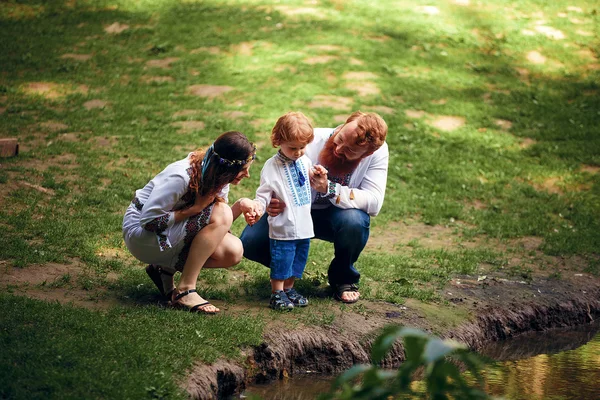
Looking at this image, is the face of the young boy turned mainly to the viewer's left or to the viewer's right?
to the viewer's right

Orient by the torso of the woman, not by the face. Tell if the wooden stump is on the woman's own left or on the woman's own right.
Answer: on the woman's own left

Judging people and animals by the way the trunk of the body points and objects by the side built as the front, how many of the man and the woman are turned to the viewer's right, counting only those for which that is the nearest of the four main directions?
1

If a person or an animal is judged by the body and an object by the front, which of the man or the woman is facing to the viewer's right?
the woman

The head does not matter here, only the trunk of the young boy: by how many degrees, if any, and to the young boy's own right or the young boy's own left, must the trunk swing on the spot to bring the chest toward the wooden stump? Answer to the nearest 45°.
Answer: approximately 180°

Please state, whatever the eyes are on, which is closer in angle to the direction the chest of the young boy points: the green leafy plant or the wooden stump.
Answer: the green leafy plant

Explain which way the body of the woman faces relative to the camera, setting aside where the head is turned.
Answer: to the viewer's right

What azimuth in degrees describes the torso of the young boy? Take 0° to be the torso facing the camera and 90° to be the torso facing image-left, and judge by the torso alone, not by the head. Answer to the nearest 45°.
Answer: approximately 315°

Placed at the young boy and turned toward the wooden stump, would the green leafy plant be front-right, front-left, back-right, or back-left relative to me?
back-left

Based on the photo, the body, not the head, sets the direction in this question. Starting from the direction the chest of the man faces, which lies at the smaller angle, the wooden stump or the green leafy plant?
the green leafy plant

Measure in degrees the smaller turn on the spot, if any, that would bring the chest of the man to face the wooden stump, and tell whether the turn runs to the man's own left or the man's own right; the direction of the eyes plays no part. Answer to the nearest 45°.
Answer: approximately 90° to the man's own right
